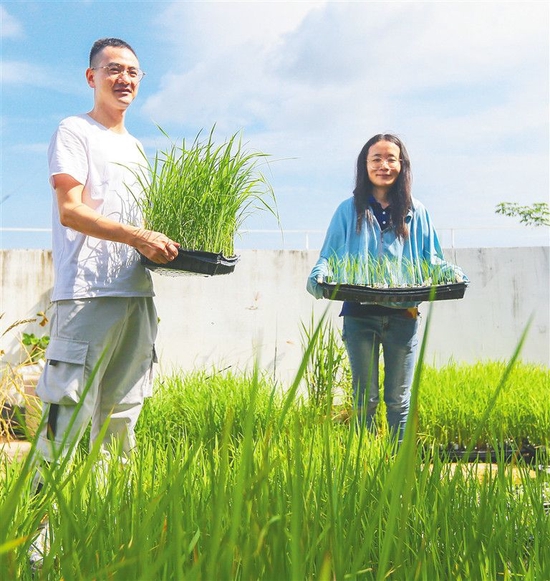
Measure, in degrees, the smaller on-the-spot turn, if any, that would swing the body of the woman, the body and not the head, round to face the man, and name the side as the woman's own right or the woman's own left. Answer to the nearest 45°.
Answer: approximately 45° to the woman's own right

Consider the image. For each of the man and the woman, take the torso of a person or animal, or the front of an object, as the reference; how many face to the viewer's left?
0

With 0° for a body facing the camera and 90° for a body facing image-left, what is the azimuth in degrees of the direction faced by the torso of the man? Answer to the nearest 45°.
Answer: approximately 315°

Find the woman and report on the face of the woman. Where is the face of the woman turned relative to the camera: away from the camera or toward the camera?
toward the camera

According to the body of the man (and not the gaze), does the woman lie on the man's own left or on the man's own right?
on the man's own left

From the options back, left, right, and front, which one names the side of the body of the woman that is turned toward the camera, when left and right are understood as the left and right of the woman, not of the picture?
front
